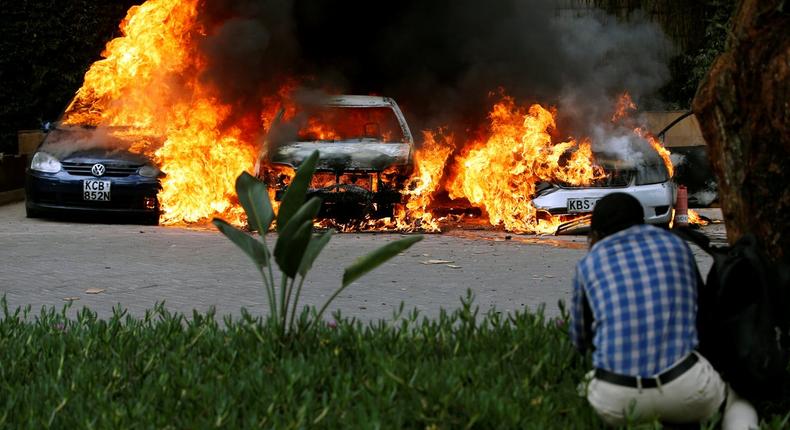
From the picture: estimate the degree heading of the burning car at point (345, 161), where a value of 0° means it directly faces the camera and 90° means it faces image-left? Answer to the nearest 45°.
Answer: approximately 0°

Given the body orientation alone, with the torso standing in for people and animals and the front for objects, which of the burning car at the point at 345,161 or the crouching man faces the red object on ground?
the crouching man

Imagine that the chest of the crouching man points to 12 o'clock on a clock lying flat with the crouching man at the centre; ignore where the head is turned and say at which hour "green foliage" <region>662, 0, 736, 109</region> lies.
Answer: The green foliage is roughly at 12 o'clock from the crouching man.

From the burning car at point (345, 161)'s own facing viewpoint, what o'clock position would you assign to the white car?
The white car is roughly at 9 o'clock from the burning car.

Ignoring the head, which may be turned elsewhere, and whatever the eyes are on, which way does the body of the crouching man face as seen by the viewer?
away from the camera

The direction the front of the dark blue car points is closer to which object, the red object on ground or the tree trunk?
the tree trunk

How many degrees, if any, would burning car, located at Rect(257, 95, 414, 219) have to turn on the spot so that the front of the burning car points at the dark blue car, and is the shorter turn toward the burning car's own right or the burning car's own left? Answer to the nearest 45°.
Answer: approximately 90° to the burning car's own right

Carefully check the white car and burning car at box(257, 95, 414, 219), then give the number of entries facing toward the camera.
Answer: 2

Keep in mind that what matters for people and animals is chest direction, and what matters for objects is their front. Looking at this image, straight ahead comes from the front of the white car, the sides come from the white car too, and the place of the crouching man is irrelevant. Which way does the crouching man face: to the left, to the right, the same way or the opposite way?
the opposite way
